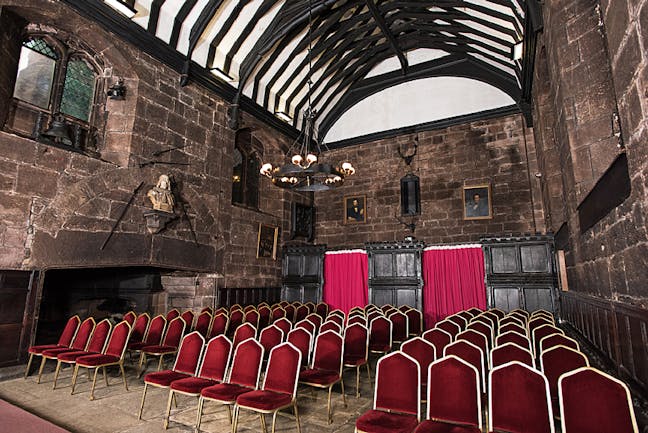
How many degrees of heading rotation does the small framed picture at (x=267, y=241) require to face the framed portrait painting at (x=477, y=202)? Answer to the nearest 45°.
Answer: approximately 45° to its left

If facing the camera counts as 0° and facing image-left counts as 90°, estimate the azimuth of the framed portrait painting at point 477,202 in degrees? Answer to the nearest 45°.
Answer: approximately 0°

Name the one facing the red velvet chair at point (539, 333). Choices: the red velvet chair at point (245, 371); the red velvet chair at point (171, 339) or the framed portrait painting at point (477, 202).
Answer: the framed portrait painting

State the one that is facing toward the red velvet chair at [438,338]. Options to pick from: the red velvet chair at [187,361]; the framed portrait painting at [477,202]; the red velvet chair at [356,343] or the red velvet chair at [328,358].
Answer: the framed portrait painting

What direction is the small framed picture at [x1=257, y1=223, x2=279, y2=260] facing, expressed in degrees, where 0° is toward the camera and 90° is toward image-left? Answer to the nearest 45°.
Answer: approximately 315°

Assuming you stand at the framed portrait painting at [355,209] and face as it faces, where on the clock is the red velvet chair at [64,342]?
The red velvet chair is roughly at 1 o'clock from the framed portrait painting.

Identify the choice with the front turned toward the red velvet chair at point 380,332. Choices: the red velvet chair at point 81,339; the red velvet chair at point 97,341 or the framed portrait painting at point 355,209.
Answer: the framed portrait painting
